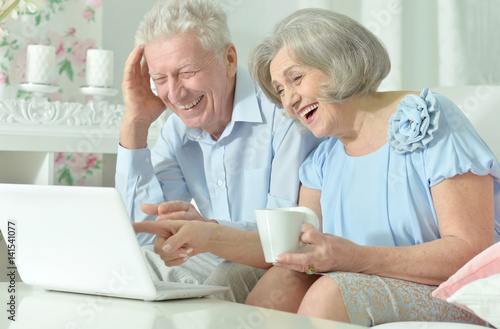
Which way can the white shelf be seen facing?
toward the camera

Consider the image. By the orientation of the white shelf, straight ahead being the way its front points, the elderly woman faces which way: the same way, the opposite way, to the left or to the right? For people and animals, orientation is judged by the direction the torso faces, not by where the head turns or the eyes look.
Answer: to the right

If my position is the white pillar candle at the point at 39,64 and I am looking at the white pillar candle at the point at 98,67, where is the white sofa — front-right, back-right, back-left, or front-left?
front-right

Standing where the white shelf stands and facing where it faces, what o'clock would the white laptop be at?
The white laptop is roughly at 12 o'clock from the white shelf.

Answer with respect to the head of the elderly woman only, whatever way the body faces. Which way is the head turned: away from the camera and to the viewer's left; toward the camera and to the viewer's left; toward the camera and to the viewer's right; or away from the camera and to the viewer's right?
toward the camera and to the viewer's left

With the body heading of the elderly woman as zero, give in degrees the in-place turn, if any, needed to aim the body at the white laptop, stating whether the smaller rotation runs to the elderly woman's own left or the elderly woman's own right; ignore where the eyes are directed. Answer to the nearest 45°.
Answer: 0° — they already face it

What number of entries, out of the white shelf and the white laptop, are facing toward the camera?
1

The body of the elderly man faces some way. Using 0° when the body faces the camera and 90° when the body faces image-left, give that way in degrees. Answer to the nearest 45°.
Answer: approximately 45°

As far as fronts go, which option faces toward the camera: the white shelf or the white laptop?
the white shelf

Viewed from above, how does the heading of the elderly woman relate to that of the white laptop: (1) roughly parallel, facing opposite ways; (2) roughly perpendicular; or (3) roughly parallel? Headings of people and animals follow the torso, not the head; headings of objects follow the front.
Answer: roughly parallel, facing opposite ways

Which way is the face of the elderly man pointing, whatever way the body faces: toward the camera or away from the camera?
toward the camera
